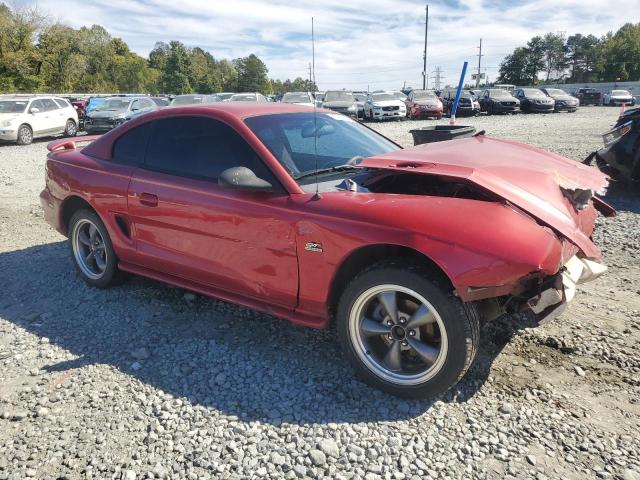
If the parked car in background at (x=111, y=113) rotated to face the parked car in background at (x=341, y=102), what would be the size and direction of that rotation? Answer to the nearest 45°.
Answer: approximately 135° to its left

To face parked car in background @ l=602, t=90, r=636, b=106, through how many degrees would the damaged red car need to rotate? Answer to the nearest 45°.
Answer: approximately 90° to its left

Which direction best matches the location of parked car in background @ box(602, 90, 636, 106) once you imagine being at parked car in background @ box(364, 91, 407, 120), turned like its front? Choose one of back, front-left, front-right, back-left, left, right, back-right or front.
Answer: back-left

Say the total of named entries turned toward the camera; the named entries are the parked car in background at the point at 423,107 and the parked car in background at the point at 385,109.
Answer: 2

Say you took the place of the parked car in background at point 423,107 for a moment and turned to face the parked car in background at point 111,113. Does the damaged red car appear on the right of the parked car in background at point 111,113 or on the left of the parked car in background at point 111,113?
left

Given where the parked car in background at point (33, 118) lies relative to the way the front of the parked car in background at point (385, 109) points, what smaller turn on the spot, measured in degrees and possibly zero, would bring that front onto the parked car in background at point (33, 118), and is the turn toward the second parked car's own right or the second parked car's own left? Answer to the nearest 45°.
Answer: approximately 45° to the second parked car's own right

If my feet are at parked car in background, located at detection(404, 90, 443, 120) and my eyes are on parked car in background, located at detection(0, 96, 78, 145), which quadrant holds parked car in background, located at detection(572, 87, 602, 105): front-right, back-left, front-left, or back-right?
back-right

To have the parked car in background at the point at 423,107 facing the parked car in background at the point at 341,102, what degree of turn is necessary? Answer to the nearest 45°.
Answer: approximately 45° to its right

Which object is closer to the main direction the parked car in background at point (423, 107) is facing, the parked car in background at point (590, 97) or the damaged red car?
the damaged red car
